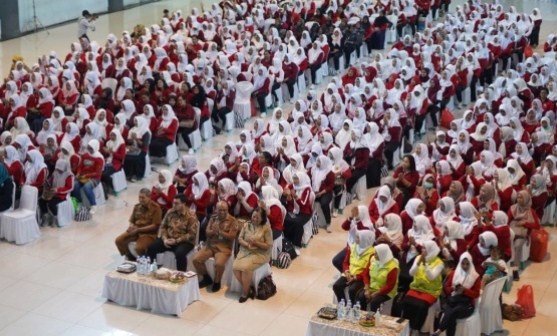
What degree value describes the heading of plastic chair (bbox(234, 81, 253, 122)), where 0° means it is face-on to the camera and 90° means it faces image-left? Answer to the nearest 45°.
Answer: approximately 45°

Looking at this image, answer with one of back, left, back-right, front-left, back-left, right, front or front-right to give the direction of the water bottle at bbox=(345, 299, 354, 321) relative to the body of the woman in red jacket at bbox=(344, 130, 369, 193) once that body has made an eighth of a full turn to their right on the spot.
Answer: left

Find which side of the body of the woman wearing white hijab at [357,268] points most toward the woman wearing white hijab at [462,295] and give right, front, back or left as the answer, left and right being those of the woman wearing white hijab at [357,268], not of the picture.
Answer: left

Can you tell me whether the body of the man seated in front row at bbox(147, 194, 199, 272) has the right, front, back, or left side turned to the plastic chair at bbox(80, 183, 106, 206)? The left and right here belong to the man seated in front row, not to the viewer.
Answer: right

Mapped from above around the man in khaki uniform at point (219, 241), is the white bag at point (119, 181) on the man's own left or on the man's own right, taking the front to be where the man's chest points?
on the man's own right

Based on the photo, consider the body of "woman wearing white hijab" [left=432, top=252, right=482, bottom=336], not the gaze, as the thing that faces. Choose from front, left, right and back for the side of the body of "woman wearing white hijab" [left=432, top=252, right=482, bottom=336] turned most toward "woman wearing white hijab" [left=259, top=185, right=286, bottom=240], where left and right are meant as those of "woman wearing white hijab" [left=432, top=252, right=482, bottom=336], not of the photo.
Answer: right
